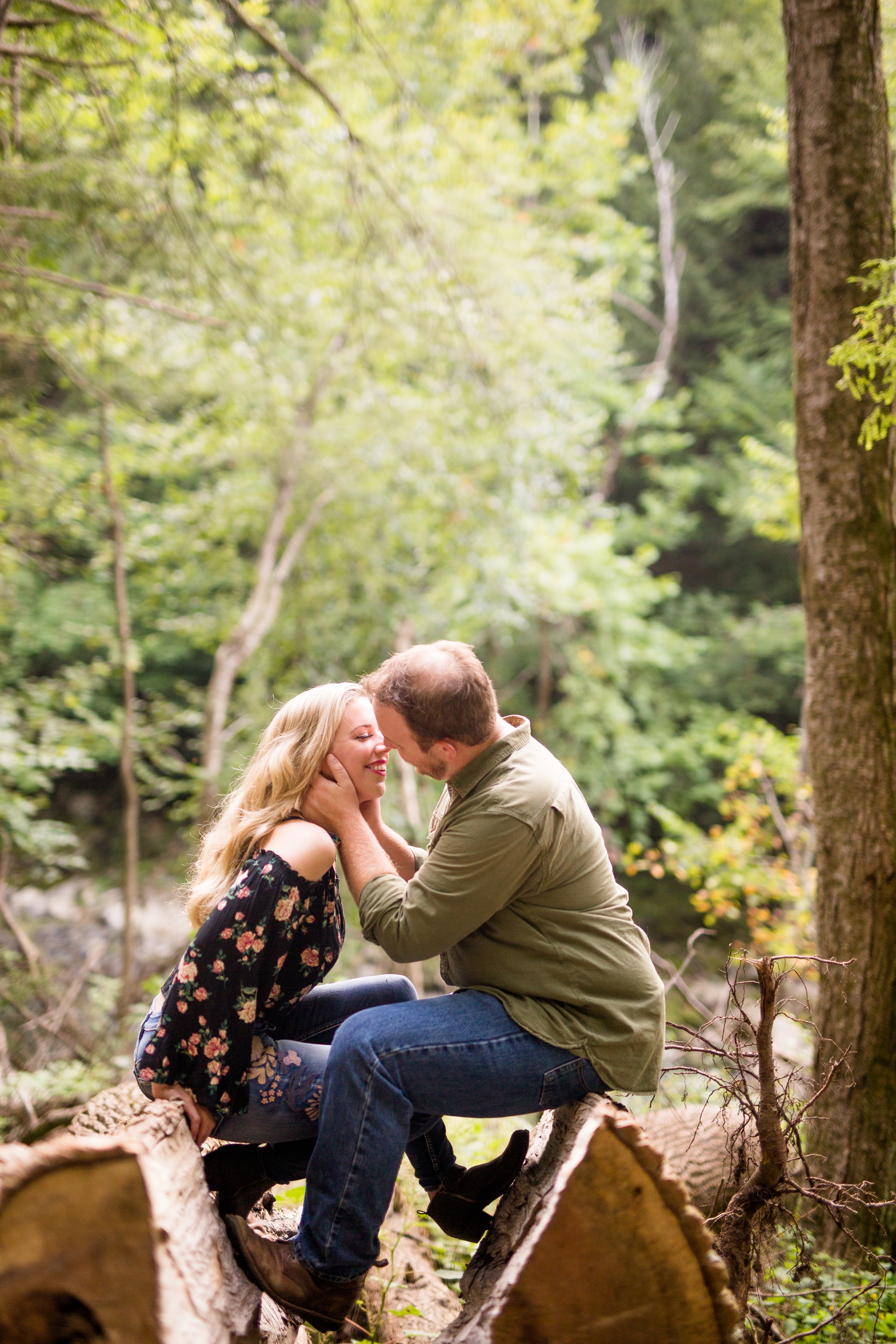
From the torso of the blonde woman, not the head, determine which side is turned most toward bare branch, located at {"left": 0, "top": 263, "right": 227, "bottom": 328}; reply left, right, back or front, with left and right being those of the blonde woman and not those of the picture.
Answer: left

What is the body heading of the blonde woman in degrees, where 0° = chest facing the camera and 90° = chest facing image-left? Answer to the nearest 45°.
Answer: approximately 270°

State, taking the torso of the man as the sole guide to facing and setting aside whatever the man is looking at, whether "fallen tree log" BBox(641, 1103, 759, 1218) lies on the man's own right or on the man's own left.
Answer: on the man's own right

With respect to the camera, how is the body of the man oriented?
to the viewer's left

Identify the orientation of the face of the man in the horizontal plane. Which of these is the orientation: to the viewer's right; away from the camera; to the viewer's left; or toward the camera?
to the viewer's left

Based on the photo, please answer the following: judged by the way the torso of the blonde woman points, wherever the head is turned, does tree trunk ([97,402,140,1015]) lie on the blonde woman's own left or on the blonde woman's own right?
on the blonde woman's own left

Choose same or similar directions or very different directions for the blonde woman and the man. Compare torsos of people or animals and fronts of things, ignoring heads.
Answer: very different directions

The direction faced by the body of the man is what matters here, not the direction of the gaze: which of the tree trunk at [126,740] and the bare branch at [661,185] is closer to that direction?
the tree trunk

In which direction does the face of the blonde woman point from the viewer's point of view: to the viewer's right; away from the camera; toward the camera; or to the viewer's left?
to the viewer's right

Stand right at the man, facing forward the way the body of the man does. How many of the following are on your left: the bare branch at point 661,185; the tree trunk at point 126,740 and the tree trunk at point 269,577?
0
